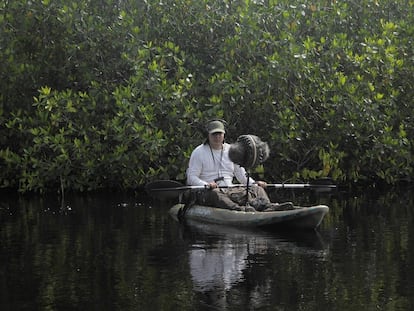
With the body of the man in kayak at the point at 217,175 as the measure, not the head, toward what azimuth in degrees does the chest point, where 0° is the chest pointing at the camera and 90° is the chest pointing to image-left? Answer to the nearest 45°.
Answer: approximately 315°
